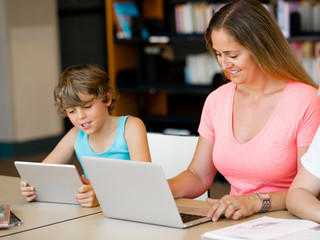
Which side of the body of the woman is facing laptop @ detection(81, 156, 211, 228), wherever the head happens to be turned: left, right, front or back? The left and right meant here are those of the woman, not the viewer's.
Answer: front

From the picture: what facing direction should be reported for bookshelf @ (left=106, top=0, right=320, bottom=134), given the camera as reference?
facing the viewer

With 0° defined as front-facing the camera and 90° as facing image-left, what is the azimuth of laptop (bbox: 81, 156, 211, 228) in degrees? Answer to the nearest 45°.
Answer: approximately 225°

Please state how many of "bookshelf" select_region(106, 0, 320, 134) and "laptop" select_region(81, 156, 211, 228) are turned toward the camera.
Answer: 1

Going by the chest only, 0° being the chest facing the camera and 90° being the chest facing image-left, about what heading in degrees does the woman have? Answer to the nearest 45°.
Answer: approximately 45°

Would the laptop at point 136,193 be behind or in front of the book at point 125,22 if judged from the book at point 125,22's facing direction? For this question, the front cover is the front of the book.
in front

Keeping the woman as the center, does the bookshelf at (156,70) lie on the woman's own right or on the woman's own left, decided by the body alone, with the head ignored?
on the woman's own right

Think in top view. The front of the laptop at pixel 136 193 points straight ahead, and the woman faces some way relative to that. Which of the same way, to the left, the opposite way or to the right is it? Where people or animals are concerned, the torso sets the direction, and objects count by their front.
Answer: the opposite way

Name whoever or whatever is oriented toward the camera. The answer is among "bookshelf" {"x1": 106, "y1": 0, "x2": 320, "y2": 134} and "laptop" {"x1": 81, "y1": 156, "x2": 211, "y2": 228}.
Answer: the bookshelf

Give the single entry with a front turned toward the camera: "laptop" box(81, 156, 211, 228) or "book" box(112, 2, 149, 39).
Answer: the book

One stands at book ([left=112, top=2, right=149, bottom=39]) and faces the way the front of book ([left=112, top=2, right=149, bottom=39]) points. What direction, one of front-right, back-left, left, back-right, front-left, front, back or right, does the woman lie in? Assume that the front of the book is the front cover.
front

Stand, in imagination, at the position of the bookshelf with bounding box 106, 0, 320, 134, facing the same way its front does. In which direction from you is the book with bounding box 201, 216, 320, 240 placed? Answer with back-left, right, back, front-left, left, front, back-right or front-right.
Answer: front

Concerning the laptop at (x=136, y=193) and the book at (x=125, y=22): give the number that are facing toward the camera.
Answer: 1

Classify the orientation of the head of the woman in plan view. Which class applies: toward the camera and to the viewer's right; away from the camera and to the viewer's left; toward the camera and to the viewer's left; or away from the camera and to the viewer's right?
toward the camera and to the viewer's left

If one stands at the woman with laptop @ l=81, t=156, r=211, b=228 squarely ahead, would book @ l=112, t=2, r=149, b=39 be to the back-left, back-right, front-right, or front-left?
back-right
